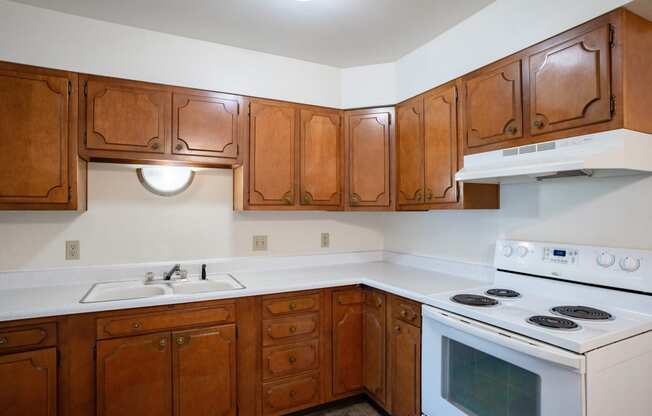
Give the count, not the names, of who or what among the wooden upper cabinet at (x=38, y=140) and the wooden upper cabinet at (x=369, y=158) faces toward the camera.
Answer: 2

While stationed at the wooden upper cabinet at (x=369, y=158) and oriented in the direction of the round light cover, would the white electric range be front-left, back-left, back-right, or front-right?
back-left

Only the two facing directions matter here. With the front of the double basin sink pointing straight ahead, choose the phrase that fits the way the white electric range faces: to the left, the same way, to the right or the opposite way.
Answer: to the right

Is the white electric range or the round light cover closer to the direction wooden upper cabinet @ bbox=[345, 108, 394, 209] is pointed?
the white electric range

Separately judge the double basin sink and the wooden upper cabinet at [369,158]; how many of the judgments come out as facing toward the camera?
2

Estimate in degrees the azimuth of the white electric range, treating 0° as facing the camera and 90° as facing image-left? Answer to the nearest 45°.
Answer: approximately 45°

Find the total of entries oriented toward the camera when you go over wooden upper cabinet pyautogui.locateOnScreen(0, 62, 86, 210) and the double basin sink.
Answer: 2
